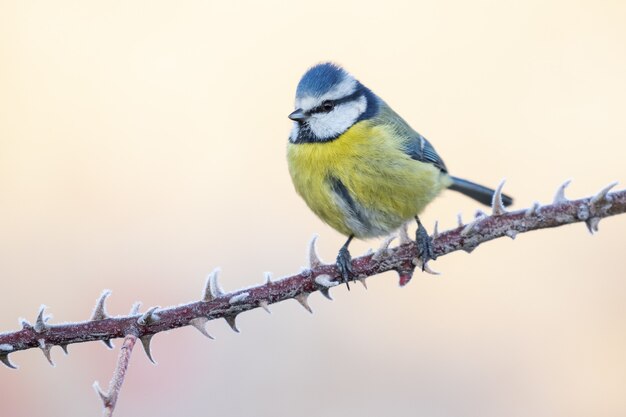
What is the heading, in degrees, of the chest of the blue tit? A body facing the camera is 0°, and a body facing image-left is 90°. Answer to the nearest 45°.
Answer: approximately 45°
